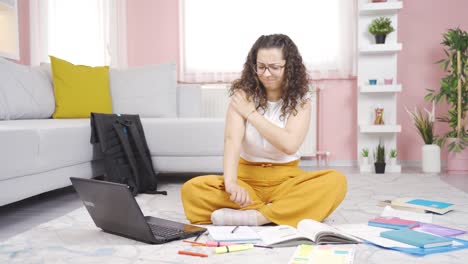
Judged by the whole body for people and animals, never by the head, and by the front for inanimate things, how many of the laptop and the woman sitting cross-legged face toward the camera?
1

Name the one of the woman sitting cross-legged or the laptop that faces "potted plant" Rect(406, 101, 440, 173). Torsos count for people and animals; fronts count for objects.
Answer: the laptop

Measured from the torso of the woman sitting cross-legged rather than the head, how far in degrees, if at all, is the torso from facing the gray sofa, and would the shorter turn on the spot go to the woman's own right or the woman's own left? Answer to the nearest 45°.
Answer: approximately 135° to the woman's own right

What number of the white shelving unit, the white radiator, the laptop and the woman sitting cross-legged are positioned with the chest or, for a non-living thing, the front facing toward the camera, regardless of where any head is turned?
3

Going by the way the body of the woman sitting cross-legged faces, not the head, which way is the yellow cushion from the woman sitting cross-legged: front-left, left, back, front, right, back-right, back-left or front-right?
back-right

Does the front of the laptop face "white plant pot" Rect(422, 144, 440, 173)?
yes

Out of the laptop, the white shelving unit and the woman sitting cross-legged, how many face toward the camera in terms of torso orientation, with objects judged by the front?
2

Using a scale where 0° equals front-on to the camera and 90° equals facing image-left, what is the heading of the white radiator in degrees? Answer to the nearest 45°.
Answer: approximately 0°

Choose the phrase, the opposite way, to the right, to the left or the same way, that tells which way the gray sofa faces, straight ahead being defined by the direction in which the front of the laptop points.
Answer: to the right

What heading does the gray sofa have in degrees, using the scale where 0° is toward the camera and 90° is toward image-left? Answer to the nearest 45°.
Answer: approximately 315°

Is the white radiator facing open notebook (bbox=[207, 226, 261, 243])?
yes
